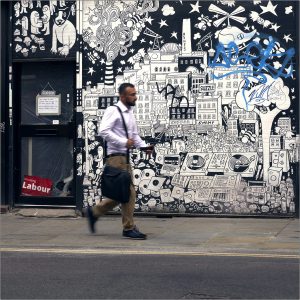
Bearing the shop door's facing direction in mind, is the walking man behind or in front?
in front

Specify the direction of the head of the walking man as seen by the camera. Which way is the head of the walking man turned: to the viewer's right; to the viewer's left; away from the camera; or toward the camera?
to the viewer's right

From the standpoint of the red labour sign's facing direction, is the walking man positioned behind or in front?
in front

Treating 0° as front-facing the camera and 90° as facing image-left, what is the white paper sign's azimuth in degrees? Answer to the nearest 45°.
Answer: approximately 0°

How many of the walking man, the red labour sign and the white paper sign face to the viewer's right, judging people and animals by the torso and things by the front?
1

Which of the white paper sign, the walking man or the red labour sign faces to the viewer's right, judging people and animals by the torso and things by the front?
the walking man

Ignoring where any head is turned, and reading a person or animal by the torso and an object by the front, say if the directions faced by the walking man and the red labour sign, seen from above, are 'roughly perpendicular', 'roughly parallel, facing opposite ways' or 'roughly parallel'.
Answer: roughly perpendicular

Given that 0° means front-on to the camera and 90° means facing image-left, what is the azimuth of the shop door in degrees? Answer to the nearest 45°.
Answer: approximately 0°

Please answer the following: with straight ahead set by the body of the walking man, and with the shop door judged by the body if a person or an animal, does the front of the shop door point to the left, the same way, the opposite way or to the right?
to the right
